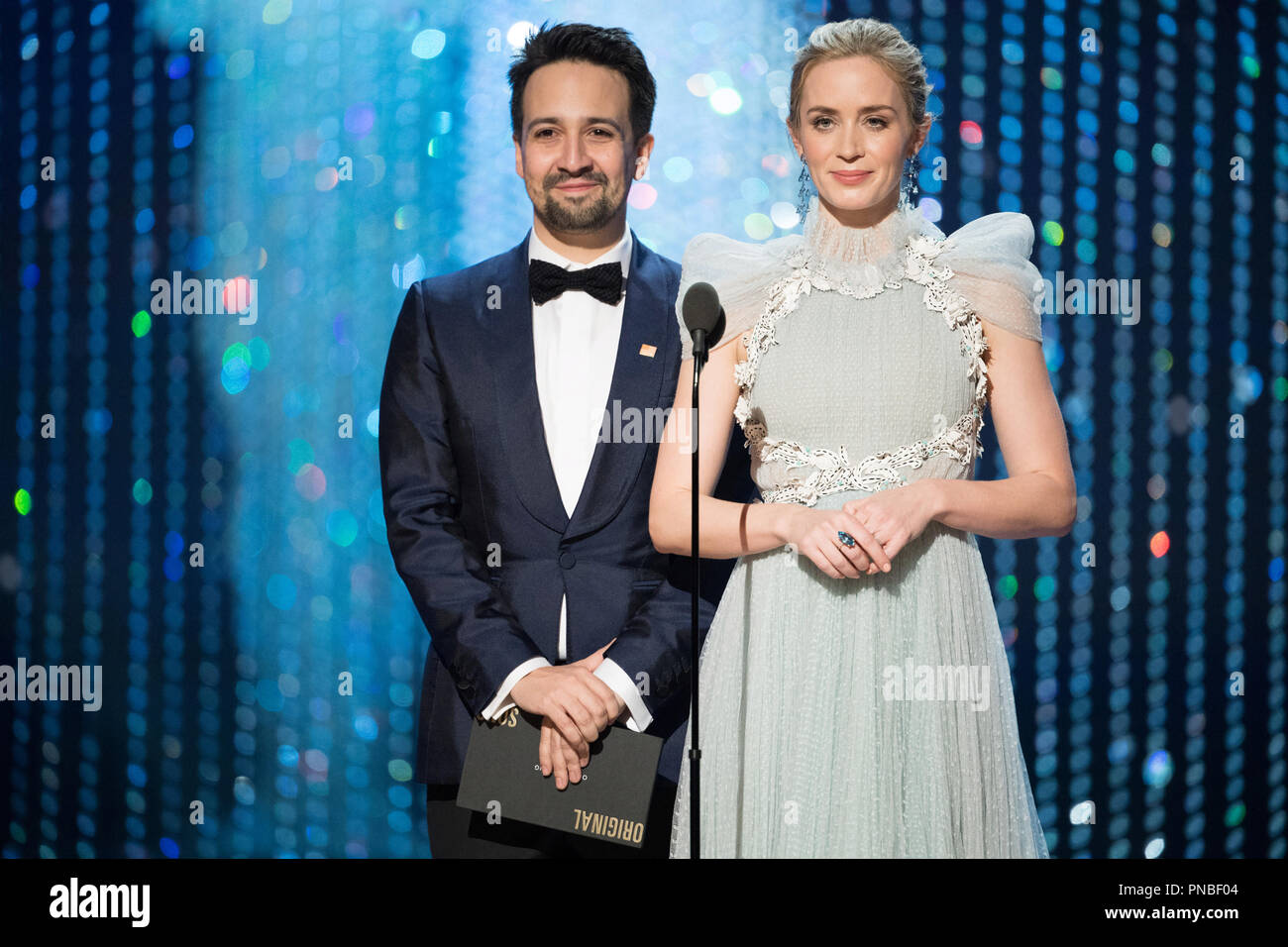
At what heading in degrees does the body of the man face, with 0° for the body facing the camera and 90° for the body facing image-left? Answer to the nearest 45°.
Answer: approximately 0°

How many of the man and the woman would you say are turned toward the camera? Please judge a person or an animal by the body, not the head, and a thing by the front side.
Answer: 2
